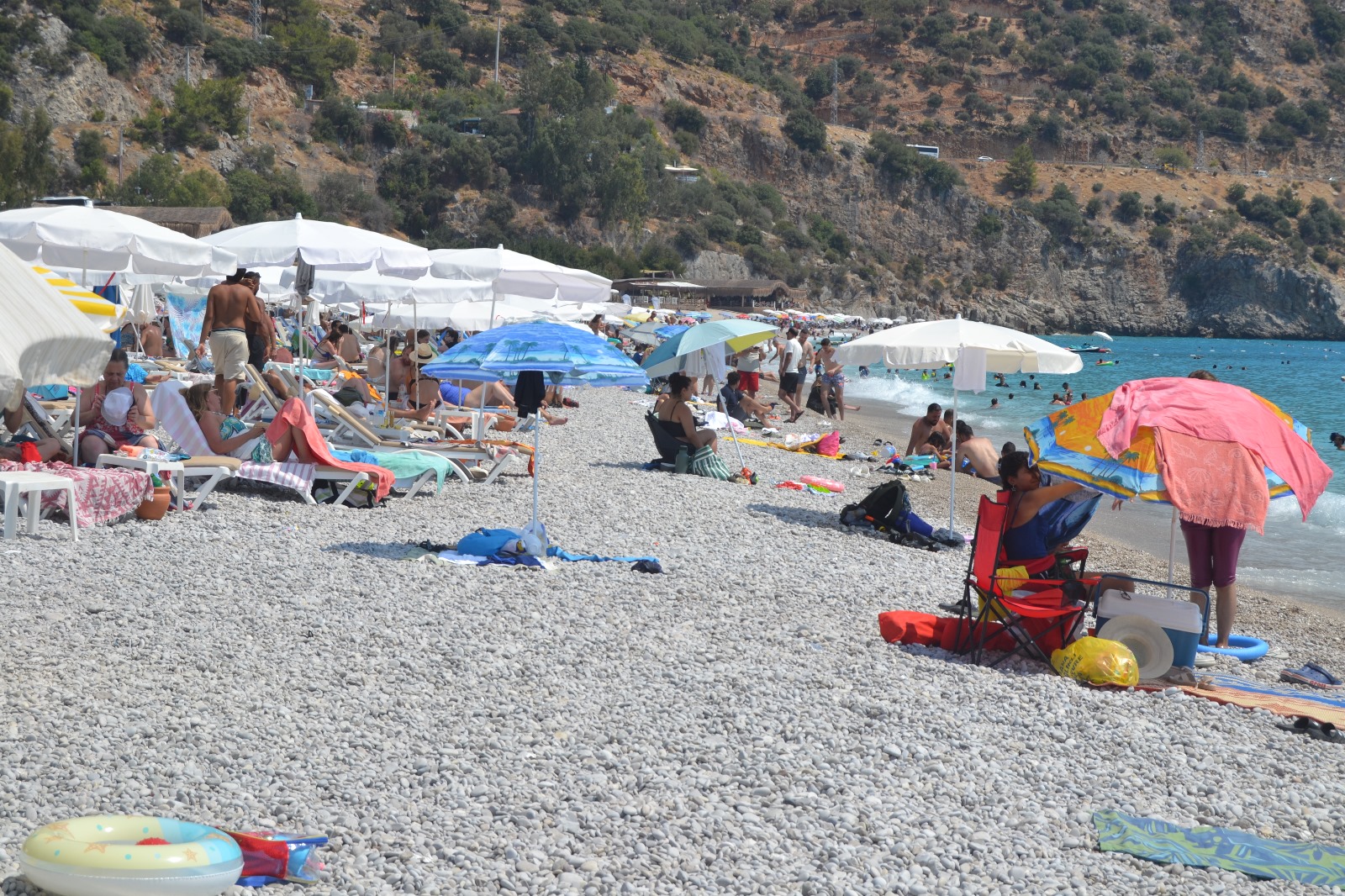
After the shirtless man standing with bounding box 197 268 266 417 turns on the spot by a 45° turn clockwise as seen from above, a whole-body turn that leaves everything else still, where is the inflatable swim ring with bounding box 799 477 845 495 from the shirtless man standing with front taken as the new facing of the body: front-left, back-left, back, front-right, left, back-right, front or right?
front-right

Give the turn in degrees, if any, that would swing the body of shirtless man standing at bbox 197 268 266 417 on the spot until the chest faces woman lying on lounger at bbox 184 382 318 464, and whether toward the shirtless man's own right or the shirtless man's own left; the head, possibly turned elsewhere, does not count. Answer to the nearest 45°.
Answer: approximately 180°

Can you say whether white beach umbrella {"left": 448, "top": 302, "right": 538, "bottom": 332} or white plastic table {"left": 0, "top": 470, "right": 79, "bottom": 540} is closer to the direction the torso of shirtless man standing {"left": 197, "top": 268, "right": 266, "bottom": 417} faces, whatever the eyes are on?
the white beach umbrella

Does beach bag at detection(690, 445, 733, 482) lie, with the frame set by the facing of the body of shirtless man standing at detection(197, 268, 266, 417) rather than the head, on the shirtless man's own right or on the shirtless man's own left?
on the shirtless man's own right

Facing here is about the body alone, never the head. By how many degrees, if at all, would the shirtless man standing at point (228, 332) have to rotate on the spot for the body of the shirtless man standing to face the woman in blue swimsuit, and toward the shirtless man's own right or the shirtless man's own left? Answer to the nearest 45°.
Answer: approximately 135° to the shirtless man's own right

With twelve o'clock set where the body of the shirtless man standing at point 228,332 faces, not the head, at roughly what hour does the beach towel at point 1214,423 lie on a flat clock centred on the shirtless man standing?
The beach towel is roughly at 5 o'clock from the shirtless man standing.

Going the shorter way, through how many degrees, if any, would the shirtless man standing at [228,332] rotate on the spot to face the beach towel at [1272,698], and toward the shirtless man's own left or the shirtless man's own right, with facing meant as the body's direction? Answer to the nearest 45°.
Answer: approximately 135° to the shirtless man's own right

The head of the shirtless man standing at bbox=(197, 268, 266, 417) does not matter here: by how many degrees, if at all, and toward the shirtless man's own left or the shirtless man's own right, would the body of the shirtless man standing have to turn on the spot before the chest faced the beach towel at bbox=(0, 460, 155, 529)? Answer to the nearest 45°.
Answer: approximately 180°

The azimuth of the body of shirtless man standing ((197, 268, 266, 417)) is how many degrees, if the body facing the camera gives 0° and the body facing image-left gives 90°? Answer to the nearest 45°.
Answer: approximately 180°

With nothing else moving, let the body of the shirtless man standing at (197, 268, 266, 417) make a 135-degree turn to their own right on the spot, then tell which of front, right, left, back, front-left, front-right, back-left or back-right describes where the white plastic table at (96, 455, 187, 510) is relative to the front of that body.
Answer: front-right

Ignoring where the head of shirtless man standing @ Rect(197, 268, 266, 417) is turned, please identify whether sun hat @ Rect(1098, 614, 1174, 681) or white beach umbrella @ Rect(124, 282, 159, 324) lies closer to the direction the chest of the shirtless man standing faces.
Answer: the white beach umbrella

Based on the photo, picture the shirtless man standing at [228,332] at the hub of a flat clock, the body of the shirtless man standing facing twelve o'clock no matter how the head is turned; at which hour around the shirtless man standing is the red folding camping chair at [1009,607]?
The red folding camping chair is roughly at 5 o'clock from the shirtless man standing.
